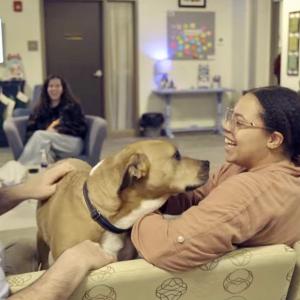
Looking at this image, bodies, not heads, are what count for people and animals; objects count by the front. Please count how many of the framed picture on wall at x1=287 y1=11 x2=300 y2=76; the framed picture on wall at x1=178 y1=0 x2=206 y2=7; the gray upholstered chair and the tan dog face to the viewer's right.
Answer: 1

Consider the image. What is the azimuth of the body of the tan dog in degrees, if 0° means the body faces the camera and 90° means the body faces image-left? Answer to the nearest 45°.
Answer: approximately 270°

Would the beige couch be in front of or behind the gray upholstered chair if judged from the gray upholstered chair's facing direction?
in front

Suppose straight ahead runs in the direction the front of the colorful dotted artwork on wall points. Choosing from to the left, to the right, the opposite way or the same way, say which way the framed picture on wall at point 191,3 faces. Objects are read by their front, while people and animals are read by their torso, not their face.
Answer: the same way

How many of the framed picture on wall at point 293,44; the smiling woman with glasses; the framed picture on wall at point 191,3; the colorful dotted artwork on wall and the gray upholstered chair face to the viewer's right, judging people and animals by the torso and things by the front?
0

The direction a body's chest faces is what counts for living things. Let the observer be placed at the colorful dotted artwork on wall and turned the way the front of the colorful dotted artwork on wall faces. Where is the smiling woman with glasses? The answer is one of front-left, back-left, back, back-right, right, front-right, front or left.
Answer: front

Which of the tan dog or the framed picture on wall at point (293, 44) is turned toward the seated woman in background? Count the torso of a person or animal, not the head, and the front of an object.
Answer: the framed picture on wall

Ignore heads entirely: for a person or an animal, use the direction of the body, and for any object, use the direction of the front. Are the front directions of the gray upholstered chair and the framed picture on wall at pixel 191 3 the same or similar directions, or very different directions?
same or similar directions

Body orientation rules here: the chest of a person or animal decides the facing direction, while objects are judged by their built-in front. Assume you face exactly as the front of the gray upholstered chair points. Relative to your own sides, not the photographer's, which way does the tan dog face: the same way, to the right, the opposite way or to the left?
to the left

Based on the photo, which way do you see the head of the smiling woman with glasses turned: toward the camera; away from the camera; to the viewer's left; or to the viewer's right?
to the viewer's left

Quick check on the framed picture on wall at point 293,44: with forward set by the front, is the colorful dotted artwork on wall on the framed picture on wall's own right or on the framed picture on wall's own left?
on the framed picture on wall's own right

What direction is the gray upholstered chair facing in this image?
toward the camera

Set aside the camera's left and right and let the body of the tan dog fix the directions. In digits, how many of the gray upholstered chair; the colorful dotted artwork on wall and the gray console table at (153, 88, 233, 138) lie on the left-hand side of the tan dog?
3

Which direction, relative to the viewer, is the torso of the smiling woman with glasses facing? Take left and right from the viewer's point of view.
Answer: facing to the left of the viewer

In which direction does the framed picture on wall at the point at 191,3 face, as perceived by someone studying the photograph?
facing the viewer

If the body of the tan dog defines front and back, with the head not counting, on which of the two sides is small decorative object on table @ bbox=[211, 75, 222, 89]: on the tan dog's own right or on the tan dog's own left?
on the tan dog's own left

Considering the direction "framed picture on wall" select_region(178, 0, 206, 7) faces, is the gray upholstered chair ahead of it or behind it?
ahead

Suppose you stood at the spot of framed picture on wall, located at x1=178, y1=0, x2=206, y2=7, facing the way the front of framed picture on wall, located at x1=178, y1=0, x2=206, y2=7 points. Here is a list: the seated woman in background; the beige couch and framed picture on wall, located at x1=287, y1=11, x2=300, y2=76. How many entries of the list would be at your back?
0
